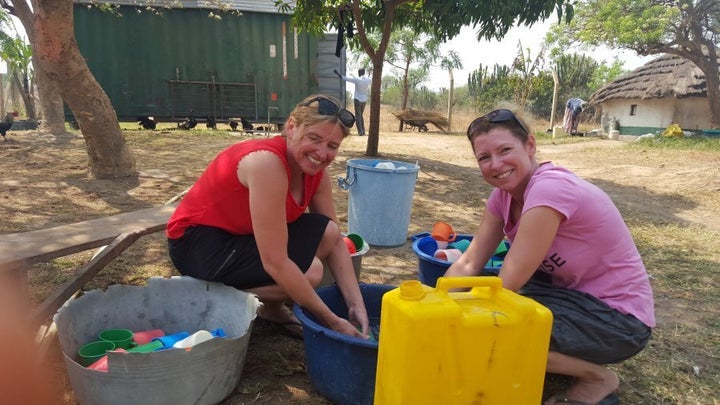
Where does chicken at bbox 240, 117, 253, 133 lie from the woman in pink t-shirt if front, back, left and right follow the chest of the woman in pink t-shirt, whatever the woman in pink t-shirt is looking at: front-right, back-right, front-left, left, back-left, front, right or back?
front-right

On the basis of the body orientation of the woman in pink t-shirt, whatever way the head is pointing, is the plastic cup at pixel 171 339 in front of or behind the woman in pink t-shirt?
in front

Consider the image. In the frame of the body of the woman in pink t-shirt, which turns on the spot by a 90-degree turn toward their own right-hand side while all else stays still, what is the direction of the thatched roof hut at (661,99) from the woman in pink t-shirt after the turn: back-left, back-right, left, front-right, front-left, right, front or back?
front

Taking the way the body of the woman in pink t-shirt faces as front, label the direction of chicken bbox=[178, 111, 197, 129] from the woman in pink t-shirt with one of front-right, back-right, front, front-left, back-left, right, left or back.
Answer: front-right

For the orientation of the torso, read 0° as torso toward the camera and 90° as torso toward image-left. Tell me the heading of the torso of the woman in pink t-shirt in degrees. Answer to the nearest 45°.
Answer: approximately 90°

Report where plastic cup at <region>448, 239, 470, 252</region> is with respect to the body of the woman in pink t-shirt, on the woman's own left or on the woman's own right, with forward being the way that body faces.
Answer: on the woman's own right

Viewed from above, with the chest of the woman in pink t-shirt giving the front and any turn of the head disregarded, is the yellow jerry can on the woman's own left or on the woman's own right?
on the woman's own left

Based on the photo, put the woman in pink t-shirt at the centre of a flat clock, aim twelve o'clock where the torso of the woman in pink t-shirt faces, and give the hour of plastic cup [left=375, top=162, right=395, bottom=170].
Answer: The plastic cup is roughly at 2 o'clock from the woman in pink t-shirt.

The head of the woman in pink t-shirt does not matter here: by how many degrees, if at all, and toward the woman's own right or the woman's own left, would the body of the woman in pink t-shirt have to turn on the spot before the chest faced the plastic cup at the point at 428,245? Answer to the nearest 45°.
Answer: approximately 45° to the woman's own right

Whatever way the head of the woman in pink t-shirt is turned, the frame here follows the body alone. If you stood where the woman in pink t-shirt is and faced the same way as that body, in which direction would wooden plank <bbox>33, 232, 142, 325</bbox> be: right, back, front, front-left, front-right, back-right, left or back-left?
front
